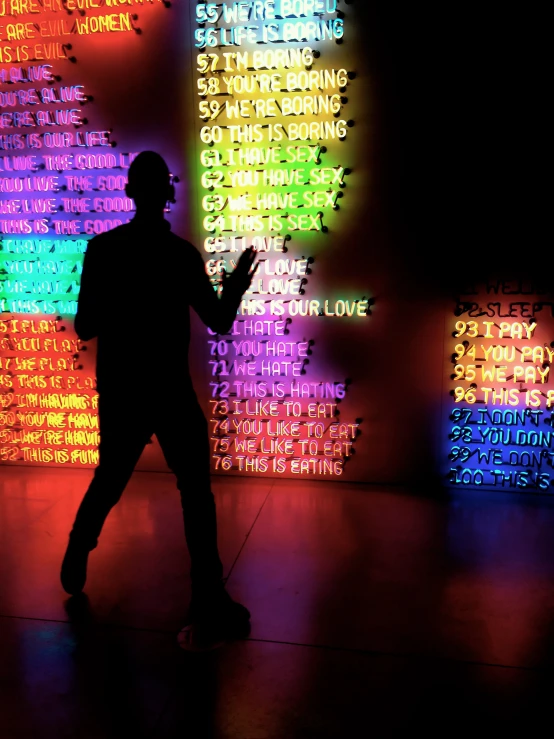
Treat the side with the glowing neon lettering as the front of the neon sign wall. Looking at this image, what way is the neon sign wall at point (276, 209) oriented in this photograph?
toward the camera

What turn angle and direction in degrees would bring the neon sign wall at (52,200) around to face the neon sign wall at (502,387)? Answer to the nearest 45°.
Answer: approximately 45° to its left

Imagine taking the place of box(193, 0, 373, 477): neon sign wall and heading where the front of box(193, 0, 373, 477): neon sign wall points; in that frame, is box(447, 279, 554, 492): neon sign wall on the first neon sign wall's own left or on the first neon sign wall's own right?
on the first neon sign wall's own left

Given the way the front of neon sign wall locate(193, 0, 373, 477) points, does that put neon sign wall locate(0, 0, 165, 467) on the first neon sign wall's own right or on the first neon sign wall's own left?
on the first neon sign wall's own right

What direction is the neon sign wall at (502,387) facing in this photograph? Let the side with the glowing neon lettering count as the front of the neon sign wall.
toward the camera

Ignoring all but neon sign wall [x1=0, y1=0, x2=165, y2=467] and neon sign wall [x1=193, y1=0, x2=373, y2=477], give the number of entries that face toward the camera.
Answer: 2

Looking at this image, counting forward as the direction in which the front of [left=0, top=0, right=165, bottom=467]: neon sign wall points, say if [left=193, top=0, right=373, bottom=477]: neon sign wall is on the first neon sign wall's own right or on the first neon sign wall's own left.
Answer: on the first neon sign wall's own left

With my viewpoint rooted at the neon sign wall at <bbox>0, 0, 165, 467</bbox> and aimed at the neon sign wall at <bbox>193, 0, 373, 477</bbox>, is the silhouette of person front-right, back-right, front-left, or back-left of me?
front-right

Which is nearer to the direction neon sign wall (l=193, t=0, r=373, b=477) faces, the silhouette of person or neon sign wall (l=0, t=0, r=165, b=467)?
the silhouette of person

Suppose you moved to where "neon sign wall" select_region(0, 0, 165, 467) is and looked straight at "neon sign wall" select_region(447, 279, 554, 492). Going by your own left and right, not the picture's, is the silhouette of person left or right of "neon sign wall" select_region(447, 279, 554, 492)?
right

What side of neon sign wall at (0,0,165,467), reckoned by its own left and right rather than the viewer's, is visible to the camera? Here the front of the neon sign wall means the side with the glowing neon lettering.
front
